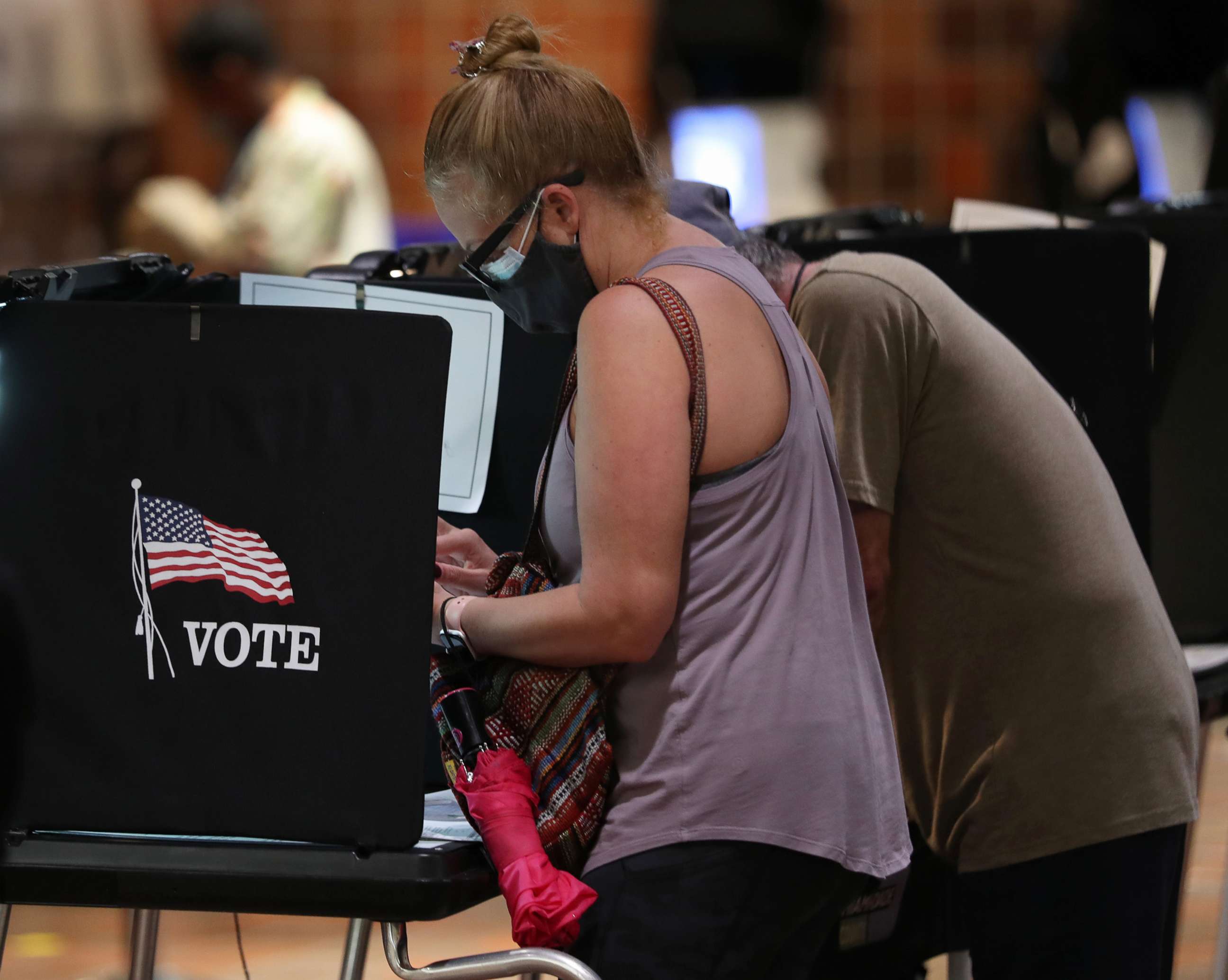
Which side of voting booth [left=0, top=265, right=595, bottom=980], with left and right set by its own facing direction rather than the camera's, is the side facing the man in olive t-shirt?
front

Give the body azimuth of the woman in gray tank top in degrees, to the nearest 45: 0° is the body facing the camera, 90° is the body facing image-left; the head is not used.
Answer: approximately 90°

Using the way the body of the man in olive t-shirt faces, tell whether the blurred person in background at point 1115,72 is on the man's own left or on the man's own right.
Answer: on the man's own right

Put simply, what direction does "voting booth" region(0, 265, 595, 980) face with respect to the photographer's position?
facing to the right of the viewer

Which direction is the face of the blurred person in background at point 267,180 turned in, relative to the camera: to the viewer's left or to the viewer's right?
to the viewer's left

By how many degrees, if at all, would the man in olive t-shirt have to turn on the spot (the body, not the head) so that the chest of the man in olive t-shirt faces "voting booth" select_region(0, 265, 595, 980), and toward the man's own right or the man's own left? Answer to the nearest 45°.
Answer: approximately 45° to the man's own left

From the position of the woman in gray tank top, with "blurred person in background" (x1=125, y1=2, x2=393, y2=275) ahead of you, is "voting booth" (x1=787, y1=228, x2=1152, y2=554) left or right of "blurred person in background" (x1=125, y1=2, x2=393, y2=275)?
right
